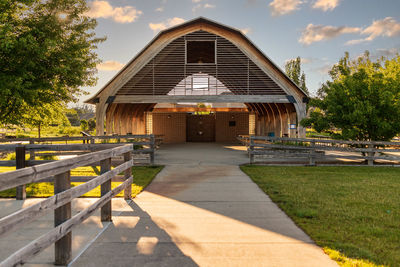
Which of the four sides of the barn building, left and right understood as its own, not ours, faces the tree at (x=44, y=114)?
right

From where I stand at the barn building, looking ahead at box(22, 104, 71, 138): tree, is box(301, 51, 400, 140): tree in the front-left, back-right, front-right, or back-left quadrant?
back-left

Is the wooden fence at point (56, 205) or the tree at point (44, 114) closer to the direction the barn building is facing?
the wooden fence

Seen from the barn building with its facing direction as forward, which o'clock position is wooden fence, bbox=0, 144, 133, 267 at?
The wooden fence is roughly at 12 o'clock from the barn building.

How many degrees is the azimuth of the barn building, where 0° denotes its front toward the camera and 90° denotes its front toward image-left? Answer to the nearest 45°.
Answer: approximately 0°

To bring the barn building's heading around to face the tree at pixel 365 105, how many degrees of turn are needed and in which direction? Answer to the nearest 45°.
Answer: approximately 45° to its left

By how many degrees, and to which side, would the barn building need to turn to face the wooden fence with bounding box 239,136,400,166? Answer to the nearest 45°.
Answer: approximately 45° to its left

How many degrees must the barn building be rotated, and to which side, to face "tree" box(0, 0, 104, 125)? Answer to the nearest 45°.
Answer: approximately 45° to its right
